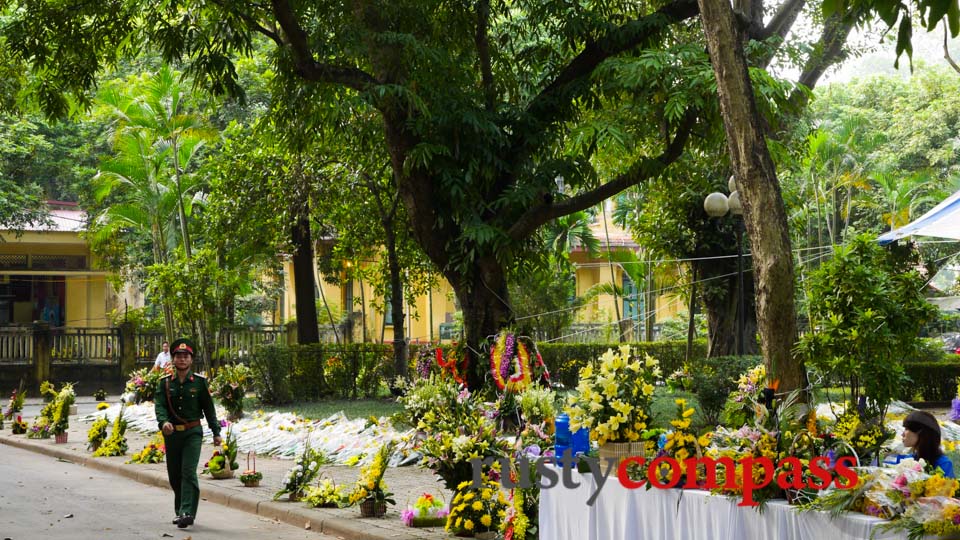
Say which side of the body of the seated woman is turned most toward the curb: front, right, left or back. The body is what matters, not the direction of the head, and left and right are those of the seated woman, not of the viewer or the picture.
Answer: front

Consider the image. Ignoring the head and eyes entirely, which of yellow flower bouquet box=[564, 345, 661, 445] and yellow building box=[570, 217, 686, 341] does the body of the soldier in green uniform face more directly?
the yellow flower bouquet

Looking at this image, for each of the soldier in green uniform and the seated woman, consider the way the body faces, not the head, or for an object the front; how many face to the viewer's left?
1

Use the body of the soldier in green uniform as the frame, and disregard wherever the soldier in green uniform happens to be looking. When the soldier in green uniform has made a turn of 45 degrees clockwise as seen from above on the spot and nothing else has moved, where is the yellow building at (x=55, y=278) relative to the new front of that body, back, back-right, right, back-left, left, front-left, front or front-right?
back-right

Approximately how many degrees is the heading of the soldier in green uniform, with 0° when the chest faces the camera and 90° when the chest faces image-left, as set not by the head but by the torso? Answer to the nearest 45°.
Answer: approximately 0°

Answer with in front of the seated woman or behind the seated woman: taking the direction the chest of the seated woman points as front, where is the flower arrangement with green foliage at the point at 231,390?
in front

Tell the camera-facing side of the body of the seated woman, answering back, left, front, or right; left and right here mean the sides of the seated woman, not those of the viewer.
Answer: left

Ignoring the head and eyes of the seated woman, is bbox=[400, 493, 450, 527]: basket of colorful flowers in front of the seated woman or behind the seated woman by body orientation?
in front

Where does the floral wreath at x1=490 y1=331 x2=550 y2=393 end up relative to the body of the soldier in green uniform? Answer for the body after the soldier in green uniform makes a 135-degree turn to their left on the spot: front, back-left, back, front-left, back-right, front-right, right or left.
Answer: front

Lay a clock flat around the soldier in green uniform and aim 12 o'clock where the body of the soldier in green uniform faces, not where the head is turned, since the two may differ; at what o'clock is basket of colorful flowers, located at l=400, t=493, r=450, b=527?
The basket of colorful flowers is roughly at 10 o'clock from the soldier in green uniform.
